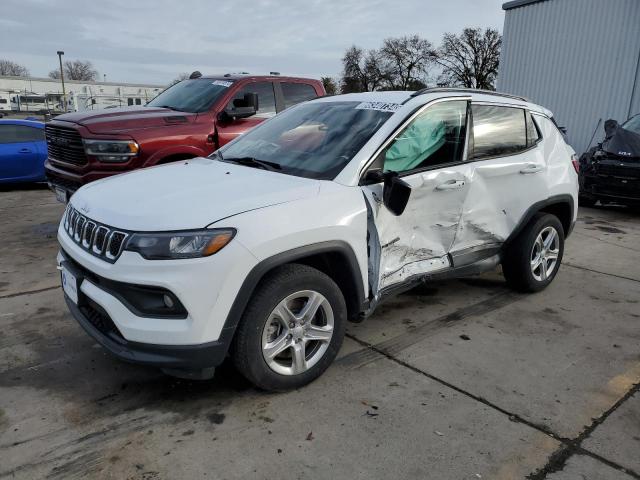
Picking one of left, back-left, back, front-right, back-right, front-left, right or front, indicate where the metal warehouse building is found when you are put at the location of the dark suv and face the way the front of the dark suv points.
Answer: back-right

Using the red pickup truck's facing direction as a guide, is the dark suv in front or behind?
behind

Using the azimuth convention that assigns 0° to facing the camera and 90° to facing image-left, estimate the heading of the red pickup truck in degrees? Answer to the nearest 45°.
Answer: approximately 45°

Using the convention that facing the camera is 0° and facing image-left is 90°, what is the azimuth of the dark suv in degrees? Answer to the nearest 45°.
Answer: approximately 45°

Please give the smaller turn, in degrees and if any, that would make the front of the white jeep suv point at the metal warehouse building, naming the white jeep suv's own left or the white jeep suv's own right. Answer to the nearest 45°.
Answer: approximately 180°

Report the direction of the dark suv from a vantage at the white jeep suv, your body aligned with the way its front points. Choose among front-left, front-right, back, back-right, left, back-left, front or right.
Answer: back
